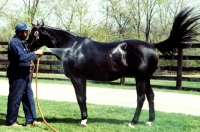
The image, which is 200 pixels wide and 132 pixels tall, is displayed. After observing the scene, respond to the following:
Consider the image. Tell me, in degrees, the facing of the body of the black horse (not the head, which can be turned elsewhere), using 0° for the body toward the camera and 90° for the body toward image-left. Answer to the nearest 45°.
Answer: approximately 90°

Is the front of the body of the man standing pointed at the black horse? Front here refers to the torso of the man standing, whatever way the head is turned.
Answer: yes

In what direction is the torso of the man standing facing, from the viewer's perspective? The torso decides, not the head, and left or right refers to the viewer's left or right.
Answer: facing to the right of the viewer

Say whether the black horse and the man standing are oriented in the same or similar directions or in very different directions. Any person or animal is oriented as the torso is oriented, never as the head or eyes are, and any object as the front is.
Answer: very different directions

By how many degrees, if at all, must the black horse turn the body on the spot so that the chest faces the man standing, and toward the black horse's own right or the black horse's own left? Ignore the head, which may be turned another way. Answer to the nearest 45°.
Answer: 0° — it already faces them

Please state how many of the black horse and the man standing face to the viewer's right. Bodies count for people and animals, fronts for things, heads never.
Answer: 1
